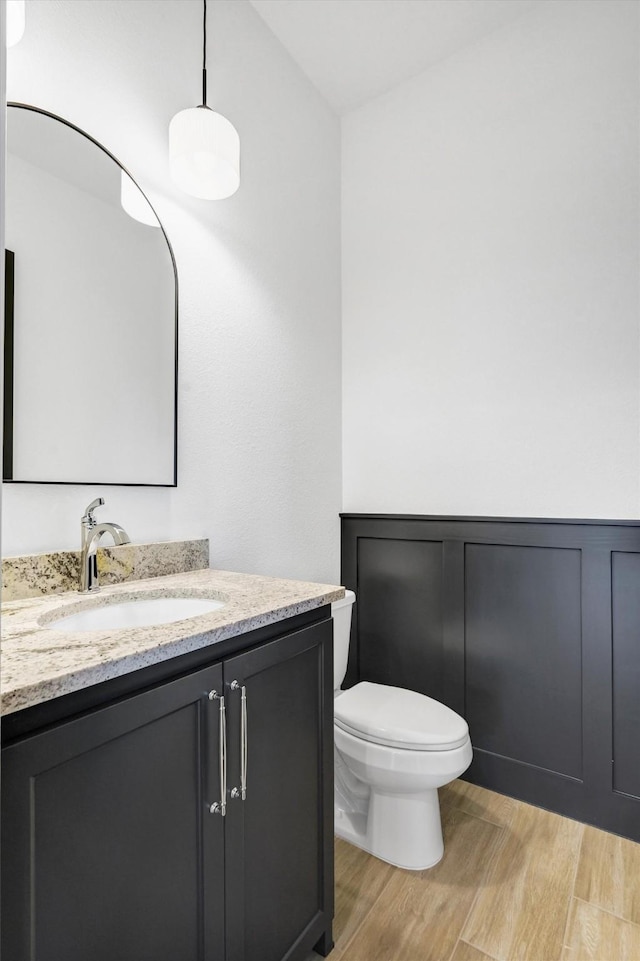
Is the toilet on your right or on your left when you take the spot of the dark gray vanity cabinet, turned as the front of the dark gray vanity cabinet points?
on your left

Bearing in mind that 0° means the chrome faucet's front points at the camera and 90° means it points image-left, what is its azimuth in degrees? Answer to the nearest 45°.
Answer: approximately 315°

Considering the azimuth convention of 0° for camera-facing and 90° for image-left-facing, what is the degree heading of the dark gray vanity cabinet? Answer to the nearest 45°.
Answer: approximately 315°

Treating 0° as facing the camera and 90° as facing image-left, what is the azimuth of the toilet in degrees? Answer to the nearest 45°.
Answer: approximately 315°
